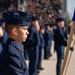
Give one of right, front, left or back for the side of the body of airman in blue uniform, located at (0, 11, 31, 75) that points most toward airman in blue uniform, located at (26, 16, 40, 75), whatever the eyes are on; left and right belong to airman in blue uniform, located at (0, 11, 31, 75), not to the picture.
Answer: left

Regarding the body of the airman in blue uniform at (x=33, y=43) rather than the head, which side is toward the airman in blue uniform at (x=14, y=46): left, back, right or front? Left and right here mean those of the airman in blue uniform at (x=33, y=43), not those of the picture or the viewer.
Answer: right
